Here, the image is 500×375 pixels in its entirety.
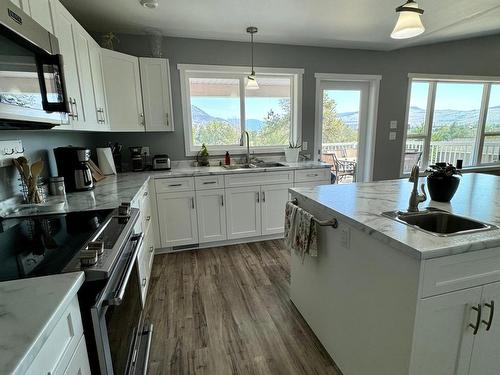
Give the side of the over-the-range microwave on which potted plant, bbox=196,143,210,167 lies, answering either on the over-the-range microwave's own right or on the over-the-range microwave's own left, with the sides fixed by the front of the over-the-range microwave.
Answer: on the over-the-range microwave's own left

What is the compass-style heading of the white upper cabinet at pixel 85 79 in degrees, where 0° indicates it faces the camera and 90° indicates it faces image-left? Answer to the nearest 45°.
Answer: approximately 270°

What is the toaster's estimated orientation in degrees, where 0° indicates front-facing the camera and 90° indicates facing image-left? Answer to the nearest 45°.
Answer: approximately 0°

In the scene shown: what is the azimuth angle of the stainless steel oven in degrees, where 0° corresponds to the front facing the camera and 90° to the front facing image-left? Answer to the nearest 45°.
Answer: approximately 270°

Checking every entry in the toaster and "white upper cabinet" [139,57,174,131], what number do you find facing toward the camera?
2

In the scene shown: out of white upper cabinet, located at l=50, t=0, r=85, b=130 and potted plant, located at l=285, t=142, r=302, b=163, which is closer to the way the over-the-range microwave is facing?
the potted plant

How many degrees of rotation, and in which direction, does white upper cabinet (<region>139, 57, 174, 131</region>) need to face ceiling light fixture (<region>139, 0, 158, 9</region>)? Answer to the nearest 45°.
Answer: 0° — it already faces it

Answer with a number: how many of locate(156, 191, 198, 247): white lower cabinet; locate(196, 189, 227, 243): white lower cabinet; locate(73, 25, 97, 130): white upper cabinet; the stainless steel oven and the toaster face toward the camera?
3
